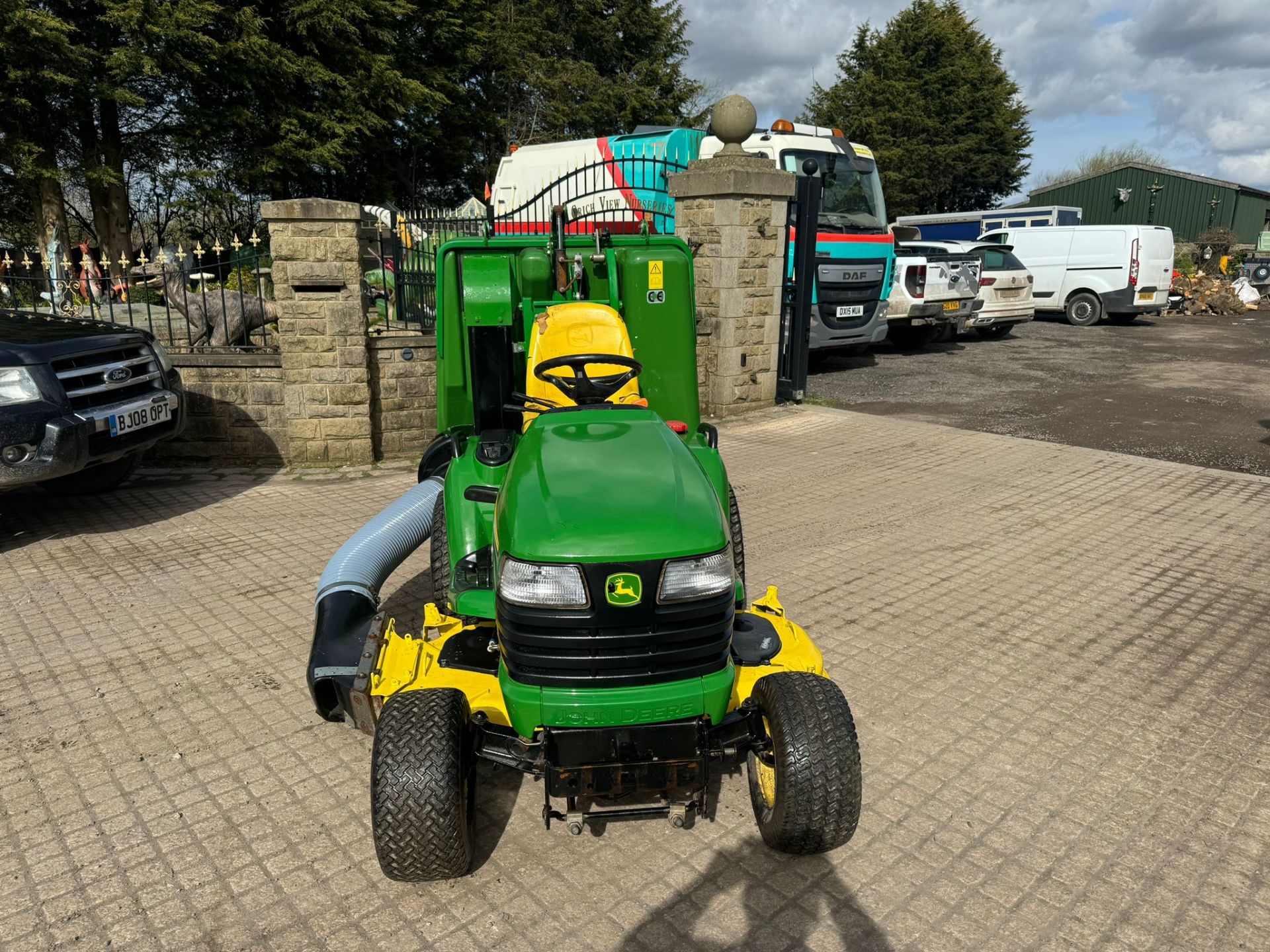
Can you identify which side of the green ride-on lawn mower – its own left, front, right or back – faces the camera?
front

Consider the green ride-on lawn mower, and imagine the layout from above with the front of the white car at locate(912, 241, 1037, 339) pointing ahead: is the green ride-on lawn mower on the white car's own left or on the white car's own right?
on the white car's own left

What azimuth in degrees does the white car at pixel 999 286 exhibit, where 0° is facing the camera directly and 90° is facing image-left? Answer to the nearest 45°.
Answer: approximately 135°

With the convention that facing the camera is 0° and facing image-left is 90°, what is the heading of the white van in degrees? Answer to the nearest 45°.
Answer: approximately 135°

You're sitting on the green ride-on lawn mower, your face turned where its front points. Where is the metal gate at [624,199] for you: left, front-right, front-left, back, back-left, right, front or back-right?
back

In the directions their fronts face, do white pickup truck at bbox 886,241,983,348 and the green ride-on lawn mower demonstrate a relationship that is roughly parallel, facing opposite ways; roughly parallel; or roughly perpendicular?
roughly parallel, facing opposite ways

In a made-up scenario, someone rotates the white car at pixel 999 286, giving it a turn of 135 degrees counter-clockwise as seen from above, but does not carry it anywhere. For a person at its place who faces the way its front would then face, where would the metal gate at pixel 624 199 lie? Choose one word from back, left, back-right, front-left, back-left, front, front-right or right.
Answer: front-right

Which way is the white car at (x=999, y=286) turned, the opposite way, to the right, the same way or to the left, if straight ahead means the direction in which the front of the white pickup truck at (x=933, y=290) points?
the same way

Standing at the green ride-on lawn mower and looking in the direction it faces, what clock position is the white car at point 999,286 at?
The white car is roughly at 7 o'clock from the green ride-on lawn mower.

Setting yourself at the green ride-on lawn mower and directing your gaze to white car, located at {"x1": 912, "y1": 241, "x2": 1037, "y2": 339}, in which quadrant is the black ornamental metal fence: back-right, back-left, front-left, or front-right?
front-left

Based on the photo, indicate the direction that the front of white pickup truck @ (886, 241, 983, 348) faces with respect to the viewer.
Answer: facing away from the viewer and to the left of the viewer

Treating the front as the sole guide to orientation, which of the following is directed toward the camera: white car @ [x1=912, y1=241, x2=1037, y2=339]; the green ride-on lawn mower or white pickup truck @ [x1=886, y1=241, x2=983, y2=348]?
the green ride-on lawn mower

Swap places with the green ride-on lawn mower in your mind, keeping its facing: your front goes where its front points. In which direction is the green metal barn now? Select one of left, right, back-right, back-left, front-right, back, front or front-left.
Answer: back-left

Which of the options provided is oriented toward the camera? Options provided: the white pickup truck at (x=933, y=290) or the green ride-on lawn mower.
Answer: the green ride-on lawn mower

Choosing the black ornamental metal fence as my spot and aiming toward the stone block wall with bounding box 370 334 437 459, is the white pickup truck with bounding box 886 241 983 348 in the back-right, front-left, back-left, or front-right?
front-left
